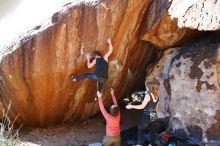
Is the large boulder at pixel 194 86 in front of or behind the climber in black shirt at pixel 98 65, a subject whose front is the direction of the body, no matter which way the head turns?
behind

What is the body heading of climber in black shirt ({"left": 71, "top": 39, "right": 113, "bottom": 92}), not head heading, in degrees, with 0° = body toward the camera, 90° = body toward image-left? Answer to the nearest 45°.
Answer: approximately 135°
